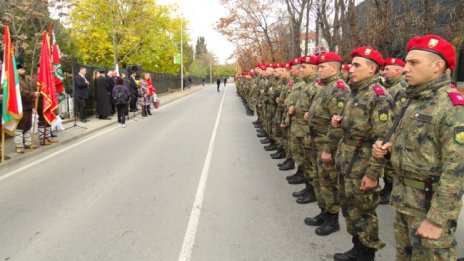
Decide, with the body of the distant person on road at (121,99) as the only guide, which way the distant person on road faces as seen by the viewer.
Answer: away from the camera

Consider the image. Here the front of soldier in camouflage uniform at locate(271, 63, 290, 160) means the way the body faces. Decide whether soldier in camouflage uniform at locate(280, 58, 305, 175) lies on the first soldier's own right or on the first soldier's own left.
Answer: on the first soldier's own left

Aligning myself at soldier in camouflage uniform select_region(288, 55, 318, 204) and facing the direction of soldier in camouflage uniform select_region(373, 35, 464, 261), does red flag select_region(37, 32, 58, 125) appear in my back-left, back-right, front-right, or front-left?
back-right

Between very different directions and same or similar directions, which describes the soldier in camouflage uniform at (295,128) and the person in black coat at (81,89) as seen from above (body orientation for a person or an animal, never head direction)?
very different directions

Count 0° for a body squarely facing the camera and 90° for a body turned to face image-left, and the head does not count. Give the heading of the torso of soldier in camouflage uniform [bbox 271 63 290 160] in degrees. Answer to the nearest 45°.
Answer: approximately 90°

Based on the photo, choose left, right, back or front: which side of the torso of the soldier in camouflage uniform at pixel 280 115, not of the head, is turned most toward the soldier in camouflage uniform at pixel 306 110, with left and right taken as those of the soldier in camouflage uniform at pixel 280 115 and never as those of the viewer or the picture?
left

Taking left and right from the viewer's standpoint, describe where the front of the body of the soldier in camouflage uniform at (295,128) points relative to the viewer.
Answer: facing to the left of the viewer

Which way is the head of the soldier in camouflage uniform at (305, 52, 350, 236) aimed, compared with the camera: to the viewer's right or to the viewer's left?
to the viewer's left

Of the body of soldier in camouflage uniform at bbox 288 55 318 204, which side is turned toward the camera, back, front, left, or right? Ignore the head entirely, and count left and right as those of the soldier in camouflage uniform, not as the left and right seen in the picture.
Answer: left

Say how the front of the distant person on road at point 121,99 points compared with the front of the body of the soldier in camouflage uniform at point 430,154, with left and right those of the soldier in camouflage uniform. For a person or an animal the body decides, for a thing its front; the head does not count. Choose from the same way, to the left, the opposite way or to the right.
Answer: to the right

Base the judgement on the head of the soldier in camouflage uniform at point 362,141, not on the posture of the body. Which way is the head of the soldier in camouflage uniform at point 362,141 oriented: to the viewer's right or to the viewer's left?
to the viewer's left

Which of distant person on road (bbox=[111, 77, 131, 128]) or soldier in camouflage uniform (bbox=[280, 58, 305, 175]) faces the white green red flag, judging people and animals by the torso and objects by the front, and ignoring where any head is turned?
the soldier in camouflage uniform

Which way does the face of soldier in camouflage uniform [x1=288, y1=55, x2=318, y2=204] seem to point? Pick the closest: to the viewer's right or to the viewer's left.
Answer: to the viewer's left

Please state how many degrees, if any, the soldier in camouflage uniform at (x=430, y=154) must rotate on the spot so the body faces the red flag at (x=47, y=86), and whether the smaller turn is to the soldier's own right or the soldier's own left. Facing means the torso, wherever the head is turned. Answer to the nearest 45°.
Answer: approximately 90° to the soldier's own right

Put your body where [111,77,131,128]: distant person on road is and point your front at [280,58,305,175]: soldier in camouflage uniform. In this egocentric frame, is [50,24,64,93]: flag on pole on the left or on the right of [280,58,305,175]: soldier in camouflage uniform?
right

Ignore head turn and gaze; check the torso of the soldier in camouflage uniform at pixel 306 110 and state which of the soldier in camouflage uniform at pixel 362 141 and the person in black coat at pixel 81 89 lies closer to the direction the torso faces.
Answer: the person in black coat

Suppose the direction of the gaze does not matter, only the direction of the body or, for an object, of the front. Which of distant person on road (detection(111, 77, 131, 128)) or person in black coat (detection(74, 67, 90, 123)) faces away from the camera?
the distant person on road
